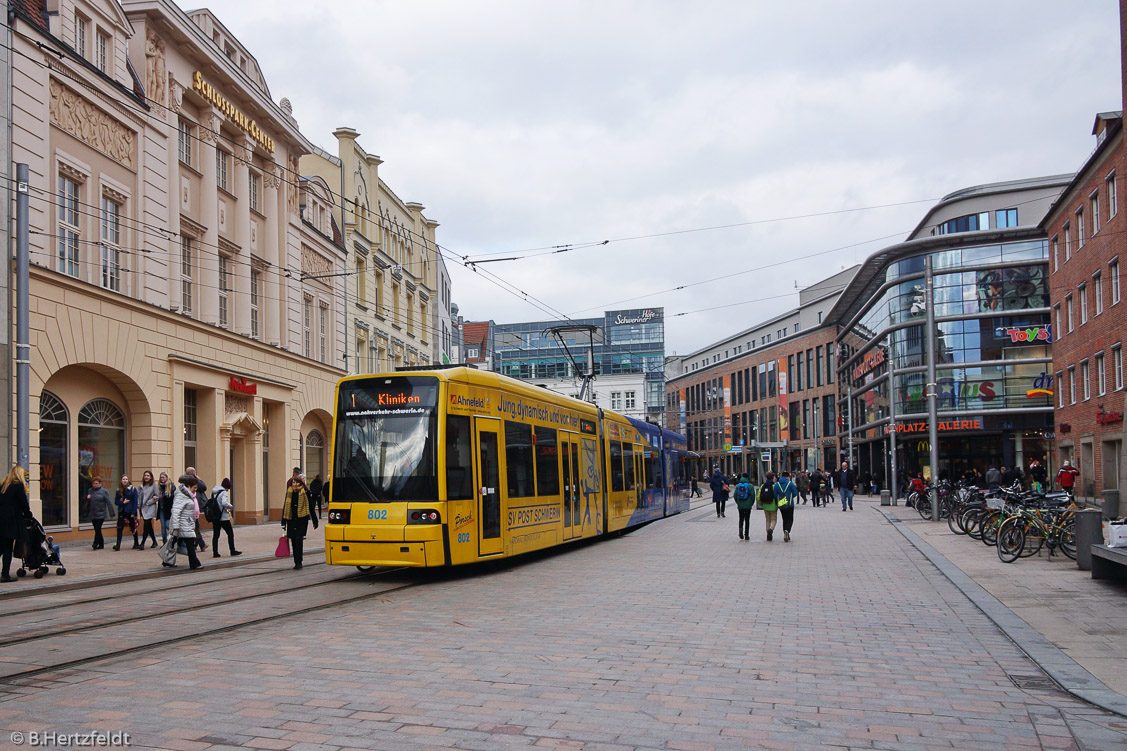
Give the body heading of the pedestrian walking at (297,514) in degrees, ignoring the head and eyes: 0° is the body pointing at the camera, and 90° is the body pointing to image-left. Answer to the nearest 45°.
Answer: approximately 0°

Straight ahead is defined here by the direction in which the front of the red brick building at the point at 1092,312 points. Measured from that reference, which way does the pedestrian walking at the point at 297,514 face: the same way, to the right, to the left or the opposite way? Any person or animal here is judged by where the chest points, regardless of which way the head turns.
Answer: to the left

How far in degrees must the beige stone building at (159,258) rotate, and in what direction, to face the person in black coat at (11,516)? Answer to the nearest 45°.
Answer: approximately 45° to its right

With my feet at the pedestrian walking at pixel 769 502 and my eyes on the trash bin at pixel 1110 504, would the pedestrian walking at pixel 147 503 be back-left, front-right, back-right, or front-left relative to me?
back-right

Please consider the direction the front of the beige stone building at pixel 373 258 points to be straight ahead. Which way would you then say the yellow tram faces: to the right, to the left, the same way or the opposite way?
to the right

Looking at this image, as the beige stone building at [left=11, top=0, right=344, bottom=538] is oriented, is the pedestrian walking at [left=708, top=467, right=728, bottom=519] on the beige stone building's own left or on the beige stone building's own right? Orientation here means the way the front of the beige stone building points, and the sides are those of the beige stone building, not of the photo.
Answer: on the beige stone building's own left

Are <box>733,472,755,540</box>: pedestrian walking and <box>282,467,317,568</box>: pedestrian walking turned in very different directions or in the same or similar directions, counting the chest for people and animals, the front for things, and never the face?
very different directions

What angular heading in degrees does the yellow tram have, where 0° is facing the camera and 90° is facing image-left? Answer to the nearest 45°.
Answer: approximately 45°

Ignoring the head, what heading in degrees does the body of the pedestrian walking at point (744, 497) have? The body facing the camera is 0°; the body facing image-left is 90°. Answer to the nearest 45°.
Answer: approximately 180°

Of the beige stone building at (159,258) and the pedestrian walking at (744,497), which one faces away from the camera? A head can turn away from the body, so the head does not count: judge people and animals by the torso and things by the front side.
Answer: the pedestrian walking

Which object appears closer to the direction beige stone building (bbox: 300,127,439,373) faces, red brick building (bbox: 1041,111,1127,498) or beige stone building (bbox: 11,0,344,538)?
the red brick building
